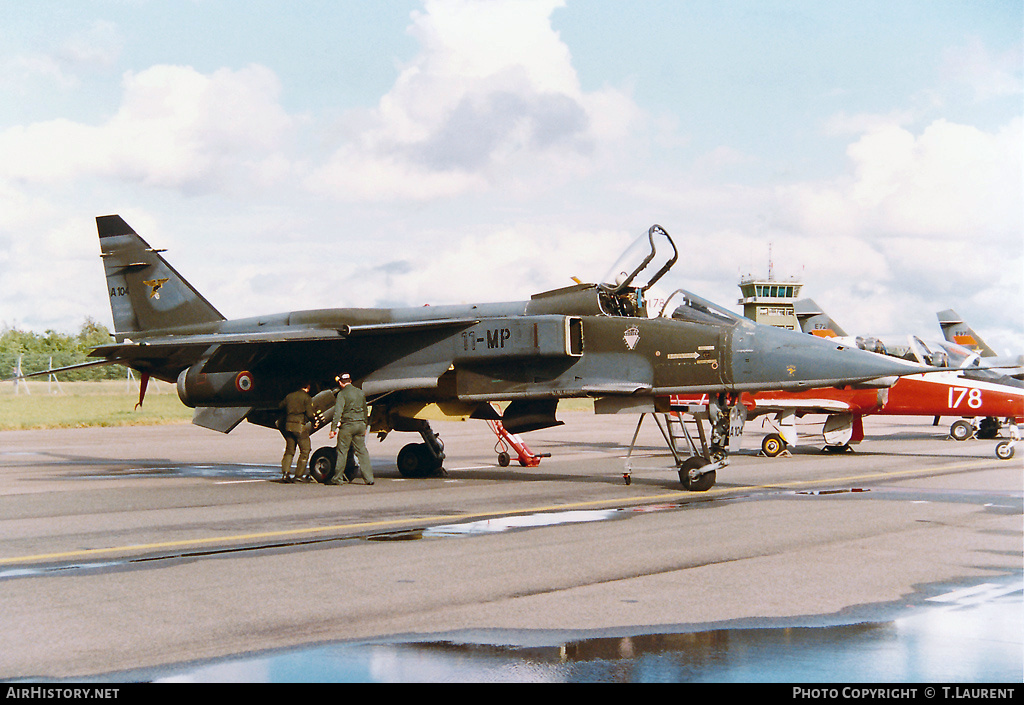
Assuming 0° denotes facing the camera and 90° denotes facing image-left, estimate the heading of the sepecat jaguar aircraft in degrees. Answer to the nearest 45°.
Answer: approximately 270°
